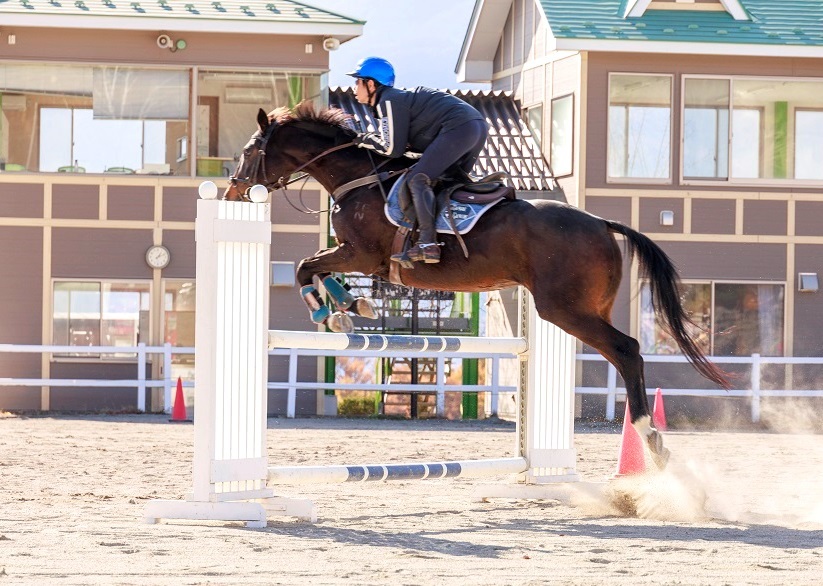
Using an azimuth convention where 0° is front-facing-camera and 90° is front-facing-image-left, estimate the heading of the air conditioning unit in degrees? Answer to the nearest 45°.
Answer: approximately 0°

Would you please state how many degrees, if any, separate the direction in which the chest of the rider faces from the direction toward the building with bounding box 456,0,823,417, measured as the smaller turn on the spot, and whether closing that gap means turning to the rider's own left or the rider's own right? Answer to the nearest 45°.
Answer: approximately 90° to the rider's own right

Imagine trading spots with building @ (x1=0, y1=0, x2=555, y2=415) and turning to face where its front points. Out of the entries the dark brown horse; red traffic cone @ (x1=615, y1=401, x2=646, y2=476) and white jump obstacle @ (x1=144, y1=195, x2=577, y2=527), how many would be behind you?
0

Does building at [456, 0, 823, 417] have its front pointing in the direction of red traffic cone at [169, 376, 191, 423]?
no

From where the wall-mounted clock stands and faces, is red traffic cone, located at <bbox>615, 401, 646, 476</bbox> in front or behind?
in front

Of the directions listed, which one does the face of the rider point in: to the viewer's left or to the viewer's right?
to the viewer's left

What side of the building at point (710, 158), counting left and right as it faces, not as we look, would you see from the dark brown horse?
front

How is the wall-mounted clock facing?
toward the camera

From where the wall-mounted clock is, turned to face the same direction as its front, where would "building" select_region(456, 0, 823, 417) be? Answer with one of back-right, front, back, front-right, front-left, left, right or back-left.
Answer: left

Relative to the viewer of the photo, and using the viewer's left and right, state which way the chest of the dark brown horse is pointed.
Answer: facing to the left of the viewer

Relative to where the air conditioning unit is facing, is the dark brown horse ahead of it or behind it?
ahead

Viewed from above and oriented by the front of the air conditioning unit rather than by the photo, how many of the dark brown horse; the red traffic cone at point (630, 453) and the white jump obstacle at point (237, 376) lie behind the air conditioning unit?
0

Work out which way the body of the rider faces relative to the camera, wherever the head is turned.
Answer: to the viewer's left

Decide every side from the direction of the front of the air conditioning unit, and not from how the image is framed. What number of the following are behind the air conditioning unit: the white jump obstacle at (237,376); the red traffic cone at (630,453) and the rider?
0

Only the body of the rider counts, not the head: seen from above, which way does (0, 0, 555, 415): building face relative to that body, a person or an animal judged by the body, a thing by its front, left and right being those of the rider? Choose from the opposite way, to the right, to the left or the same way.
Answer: to the left

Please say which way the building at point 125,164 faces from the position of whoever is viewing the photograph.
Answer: facing the viewer

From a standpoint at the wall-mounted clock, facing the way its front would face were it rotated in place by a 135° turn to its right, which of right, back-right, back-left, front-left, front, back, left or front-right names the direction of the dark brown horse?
back-left

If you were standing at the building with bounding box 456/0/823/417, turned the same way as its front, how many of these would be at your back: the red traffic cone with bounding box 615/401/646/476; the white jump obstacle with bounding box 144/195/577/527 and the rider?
0
